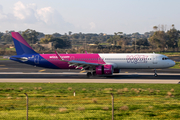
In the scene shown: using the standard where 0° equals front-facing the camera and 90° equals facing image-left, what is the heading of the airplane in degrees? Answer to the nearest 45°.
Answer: approximately 270°
